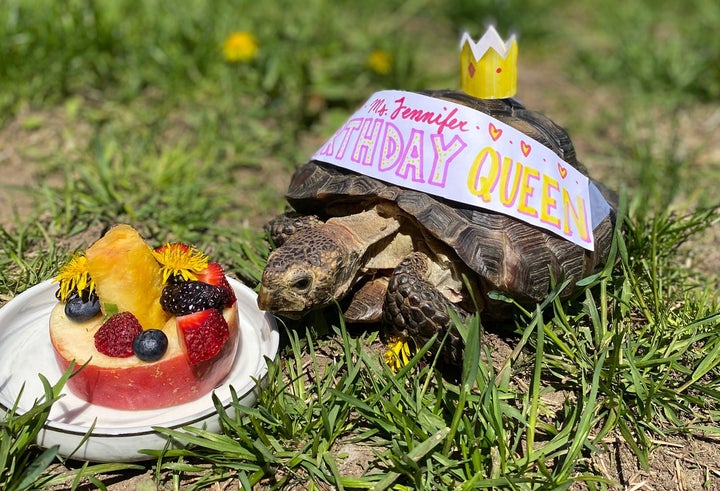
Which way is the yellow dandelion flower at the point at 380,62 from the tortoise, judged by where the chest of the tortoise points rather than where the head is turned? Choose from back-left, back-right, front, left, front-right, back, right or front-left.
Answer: back-right

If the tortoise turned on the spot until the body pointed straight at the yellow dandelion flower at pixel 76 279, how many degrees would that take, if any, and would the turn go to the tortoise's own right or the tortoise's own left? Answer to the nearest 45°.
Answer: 0° — it already faces it

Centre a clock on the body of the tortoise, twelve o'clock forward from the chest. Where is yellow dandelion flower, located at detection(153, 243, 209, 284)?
The yellow dandelion flower is roughly at 1 o'clock from the tortoise.

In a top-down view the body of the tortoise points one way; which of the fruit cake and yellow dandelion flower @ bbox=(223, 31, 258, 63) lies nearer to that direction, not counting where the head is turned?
the fruit cake

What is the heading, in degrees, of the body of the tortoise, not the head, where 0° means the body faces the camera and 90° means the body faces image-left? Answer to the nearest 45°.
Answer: approximately 45°

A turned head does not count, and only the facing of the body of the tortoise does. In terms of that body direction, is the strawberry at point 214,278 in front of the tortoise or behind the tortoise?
in front

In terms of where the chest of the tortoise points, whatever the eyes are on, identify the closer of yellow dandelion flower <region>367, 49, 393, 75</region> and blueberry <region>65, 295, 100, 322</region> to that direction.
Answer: the blueberry

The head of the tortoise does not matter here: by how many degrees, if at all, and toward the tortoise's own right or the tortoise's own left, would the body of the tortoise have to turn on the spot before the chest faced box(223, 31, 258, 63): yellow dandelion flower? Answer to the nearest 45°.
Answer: approximately 90° to the tortoise's own right
